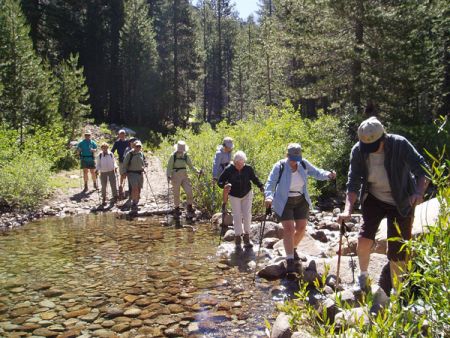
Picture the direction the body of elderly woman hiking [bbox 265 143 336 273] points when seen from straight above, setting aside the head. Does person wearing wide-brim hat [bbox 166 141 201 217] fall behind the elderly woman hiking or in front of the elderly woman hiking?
behind

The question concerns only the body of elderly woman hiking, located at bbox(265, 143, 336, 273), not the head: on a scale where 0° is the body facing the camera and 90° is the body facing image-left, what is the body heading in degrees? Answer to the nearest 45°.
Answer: approximately 0°

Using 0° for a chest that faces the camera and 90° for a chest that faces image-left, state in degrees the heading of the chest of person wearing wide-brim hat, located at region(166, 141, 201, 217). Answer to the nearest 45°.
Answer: approximately 0°

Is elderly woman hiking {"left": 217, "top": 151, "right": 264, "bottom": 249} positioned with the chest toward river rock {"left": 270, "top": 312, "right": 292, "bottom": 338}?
yes

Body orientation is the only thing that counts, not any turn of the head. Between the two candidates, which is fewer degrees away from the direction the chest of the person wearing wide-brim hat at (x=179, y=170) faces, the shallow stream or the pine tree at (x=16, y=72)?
the shallow stream

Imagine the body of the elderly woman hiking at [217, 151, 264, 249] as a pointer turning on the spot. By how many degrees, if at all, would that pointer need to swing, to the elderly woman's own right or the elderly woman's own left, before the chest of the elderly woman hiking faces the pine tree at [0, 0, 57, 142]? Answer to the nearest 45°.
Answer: approximately 135° to the elderly woman's own right
